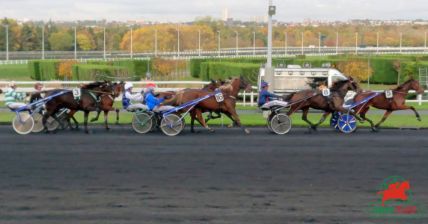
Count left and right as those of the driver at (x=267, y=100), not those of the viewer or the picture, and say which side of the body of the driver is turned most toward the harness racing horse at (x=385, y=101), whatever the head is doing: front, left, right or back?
front

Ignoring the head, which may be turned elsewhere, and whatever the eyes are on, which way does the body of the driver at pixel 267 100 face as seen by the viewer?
to the viewer's right

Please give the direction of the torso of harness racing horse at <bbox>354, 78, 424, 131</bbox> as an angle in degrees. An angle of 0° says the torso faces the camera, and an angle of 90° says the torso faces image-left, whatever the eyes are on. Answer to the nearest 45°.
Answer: approximately 270°

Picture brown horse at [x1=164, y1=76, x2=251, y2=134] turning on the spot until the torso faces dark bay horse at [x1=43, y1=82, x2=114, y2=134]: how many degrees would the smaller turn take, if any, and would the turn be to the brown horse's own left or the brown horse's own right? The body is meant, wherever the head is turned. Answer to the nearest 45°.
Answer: approximately 180°

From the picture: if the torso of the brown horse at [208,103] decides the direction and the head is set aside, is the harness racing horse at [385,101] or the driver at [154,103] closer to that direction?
the harness racing horse

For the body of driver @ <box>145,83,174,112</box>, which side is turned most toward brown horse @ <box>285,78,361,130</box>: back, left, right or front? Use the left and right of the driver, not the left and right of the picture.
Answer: front

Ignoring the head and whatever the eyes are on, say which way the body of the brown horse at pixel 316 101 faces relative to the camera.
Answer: to the viewer's right

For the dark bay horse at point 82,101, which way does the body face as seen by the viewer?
to the viewer's right

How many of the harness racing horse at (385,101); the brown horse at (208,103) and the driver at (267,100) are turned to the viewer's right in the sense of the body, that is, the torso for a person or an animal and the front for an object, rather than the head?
3

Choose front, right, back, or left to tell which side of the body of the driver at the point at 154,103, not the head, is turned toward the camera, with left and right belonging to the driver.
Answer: right

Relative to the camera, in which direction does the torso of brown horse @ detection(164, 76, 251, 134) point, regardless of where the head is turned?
to the viewer's right

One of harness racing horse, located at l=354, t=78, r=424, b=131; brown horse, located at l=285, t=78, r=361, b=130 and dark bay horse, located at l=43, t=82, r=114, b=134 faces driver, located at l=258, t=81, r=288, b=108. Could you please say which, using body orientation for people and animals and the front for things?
the dark bay horse
